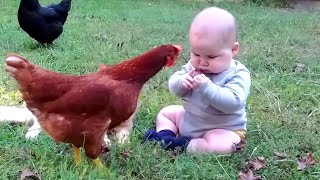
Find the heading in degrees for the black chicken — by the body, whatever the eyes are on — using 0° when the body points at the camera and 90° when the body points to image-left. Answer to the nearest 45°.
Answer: approximately 90°

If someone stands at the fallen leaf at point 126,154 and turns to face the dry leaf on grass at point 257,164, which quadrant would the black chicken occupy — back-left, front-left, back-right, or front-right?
back-left

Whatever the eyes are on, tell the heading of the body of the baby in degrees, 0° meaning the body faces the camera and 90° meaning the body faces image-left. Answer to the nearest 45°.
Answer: approximately 45°

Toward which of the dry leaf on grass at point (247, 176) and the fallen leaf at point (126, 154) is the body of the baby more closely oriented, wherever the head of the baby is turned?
the fallen leaf

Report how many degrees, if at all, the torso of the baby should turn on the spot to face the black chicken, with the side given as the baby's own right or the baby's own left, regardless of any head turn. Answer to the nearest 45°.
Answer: approximately 90° to the baby's own right

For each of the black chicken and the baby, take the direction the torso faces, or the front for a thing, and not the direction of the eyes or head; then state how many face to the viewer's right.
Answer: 0

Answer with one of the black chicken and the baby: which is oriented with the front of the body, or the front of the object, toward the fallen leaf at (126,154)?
the baby

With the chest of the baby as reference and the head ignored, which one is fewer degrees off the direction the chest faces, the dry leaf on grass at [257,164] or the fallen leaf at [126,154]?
the fallen leaf

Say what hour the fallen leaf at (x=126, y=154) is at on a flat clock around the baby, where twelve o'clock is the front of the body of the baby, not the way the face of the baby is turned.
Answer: The fallen leaf is roughly at 12 o'clock from the baby.

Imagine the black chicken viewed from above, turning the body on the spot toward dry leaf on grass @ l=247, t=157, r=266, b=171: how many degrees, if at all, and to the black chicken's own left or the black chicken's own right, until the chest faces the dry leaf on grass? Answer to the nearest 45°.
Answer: approximately 90° to the black chicken's own left

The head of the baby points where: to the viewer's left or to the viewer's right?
to the viewer's left

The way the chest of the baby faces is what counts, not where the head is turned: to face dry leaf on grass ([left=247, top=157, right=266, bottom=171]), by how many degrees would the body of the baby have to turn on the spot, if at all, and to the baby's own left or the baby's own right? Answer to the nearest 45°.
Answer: approximately 90° to the baby's own left
